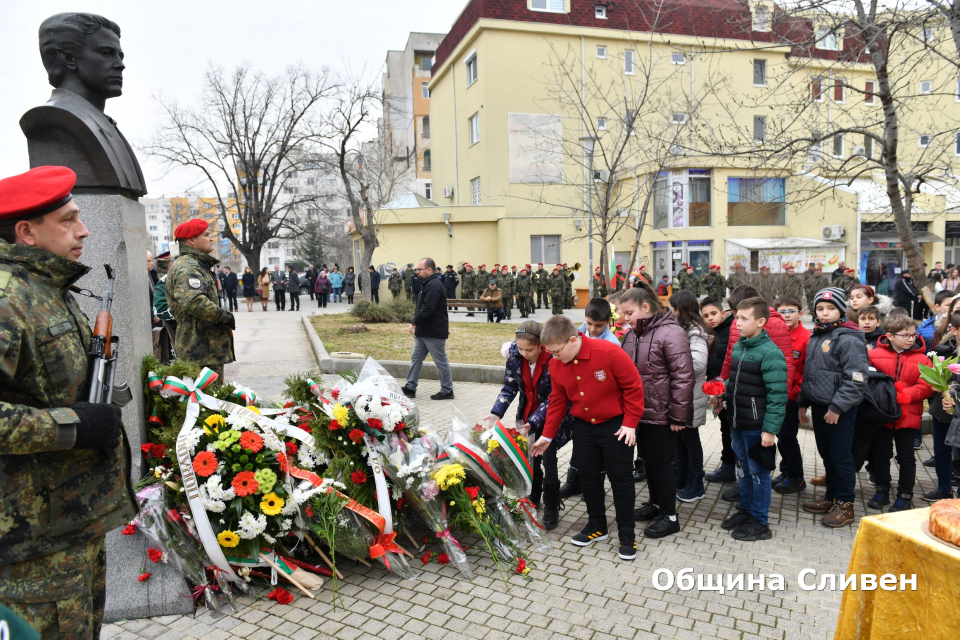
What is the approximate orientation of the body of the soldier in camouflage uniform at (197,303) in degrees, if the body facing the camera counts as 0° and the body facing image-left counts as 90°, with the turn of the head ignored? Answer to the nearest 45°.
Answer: approximately 270°

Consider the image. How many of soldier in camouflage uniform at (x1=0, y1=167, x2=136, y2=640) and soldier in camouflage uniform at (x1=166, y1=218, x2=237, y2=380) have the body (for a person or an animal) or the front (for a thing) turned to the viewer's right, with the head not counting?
2

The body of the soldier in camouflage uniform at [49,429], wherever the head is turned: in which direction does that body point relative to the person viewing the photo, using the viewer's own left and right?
facing to the right of the viewer

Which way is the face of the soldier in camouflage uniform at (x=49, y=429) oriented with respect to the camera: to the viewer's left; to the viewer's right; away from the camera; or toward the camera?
to the viewer's right

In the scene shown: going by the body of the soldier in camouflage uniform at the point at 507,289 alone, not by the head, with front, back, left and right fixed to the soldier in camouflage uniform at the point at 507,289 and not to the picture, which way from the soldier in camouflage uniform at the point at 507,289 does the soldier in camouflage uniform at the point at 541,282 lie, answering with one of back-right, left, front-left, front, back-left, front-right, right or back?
back-left
